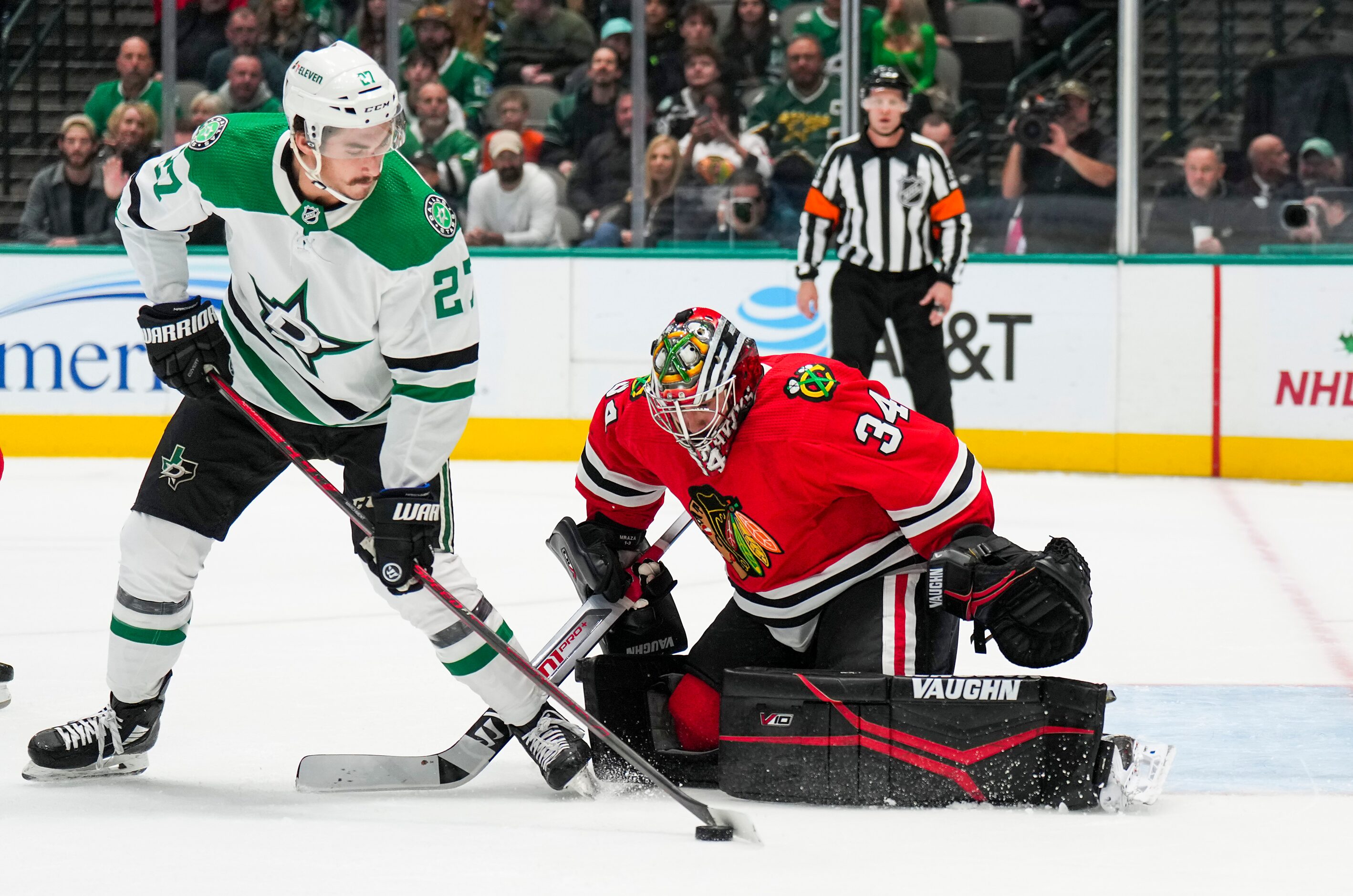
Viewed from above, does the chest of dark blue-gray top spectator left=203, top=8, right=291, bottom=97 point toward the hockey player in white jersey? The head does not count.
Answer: yes

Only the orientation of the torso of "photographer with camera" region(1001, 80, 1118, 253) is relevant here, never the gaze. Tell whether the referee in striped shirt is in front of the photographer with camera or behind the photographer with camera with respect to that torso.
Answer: in front

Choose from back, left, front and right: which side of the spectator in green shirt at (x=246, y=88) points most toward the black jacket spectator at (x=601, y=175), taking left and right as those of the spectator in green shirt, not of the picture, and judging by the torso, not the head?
left

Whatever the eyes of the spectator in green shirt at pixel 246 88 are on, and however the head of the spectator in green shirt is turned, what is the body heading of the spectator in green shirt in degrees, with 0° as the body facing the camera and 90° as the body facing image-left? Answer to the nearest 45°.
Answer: approximately 0°

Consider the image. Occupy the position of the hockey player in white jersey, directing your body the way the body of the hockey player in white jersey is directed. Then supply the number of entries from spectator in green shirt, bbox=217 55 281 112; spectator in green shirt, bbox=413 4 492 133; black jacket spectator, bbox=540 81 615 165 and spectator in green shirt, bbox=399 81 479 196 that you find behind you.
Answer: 4

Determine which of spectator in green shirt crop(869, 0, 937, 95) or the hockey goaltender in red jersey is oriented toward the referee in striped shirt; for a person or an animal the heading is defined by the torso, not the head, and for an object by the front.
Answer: the spectator in green shirt

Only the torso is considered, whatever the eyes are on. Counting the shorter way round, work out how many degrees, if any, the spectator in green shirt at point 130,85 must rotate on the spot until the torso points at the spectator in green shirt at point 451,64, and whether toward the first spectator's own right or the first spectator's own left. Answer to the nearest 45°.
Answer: approximately 90° to the first spectator's own left

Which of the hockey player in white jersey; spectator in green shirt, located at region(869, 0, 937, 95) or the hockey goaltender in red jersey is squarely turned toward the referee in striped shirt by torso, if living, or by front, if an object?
the spectator in green shirt
